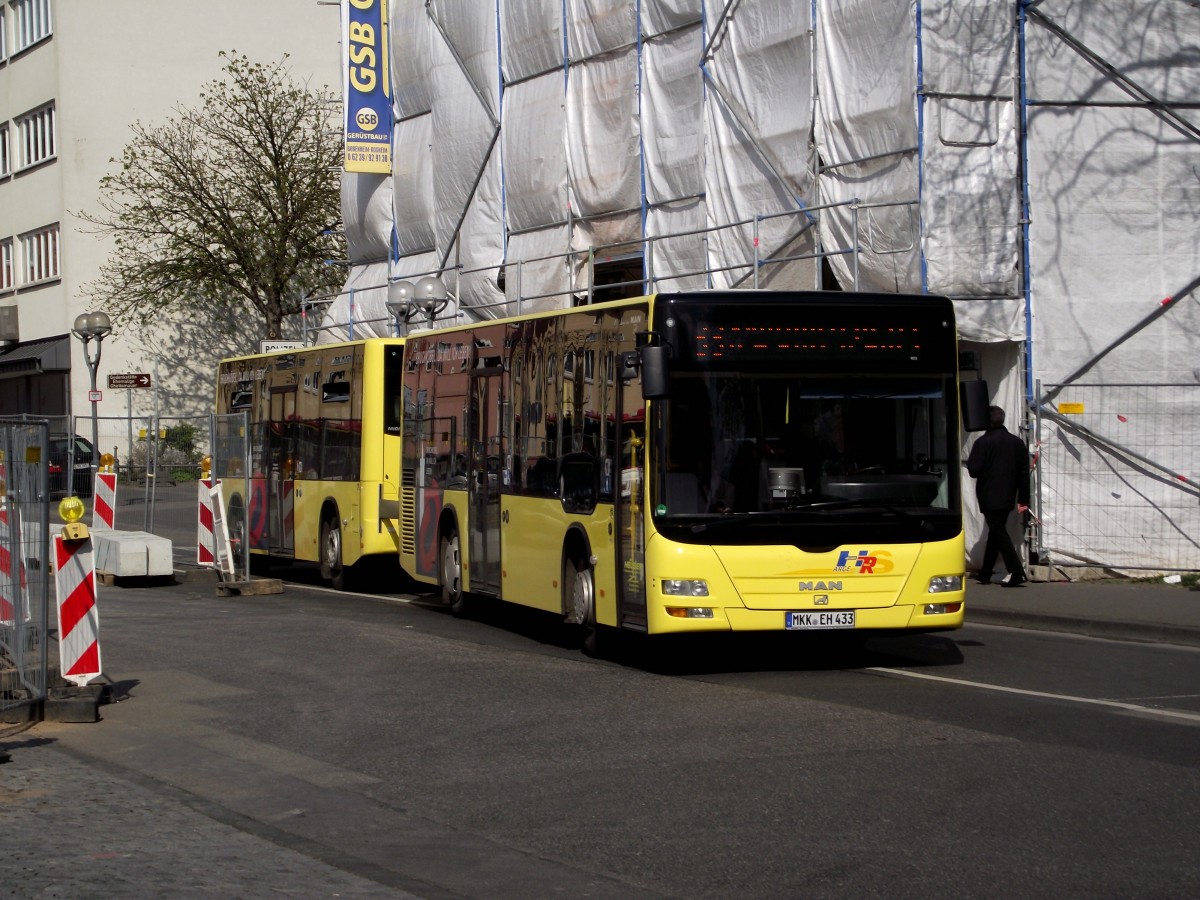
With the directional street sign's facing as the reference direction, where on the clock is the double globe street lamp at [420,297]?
The double globe street lamp is roughly at 11 o'clock from the directional street sign.

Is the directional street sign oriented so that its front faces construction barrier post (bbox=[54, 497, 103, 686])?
yes

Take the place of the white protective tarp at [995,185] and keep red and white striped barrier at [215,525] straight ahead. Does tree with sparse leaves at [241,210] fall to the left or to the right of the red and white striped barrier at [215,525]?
right

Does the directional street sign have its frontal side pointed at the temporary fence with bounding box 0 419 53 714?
yes

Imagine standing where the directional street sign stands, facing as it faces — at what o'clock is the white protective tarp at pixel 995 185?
The white protective tarp is roughly at 11 o'clock from the directional street sign.

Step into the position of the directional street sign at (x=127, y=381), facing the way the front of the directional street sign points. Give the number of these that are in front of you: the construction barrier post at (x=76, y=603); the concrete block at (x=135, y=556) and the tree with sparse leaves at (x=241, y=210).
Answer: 2

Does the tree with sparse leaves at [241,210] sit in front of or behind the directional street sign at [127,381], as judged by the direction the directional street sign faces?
behind

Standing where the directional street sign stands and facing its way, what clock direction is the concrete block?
The concrete block is roughly at 12 o'clock from the directional street sign.

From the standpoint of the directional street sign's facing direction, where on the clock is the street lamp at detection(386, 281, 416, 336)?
The street lamp is roughly at 11 o'clock from the directional street sign.

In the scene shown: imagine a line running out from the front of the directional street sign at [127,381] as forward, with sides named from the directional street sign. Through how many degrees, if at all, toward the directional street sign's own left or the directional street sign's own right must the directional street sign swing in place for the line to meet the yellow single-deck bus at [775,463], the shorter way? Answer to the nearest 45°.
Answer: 0° — it already faces it
